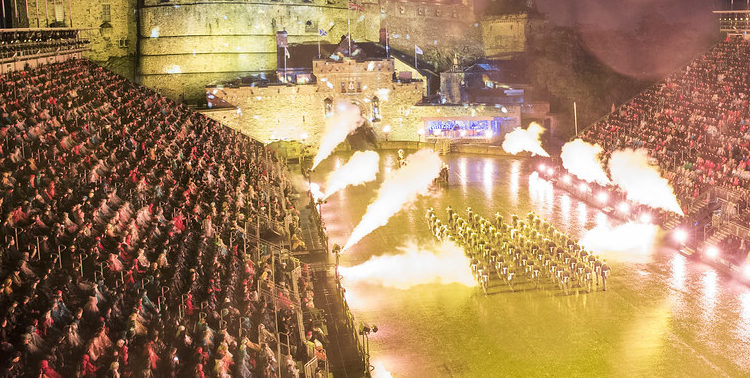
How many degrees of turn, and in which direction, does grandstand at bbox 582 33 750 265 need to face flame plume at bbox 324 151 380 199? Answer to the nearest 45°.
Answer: approximately 45° to its right

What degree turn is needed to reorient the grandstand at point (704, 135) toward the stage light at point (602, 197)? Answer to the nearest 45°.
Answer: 0° — it already faces it

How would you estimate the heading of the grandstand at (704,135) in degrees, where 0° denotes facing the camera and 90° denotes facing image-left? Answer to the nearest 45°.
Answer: approximately 45°

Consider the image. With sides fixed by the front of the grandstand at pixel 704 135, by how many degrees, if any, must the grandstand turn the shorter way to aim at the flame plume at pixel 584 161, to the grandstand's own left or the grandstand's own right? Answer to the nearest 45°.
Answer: approximately 45° to the grandstand's own right

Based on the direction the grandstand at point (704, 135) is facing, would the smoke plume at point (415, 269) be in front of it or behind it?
in front

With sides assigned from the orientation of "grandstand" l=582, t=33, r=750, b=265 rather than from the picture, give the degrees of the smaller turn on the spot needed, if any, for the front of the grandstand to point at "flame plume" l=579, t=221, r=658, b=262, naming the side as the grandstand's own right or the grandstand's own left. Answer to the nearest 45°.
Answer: approximately 45° to the grandstand's own left

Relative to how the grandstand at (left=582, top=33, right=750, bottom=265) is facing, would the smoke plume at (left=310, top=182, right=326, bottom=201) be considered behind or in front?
in front
